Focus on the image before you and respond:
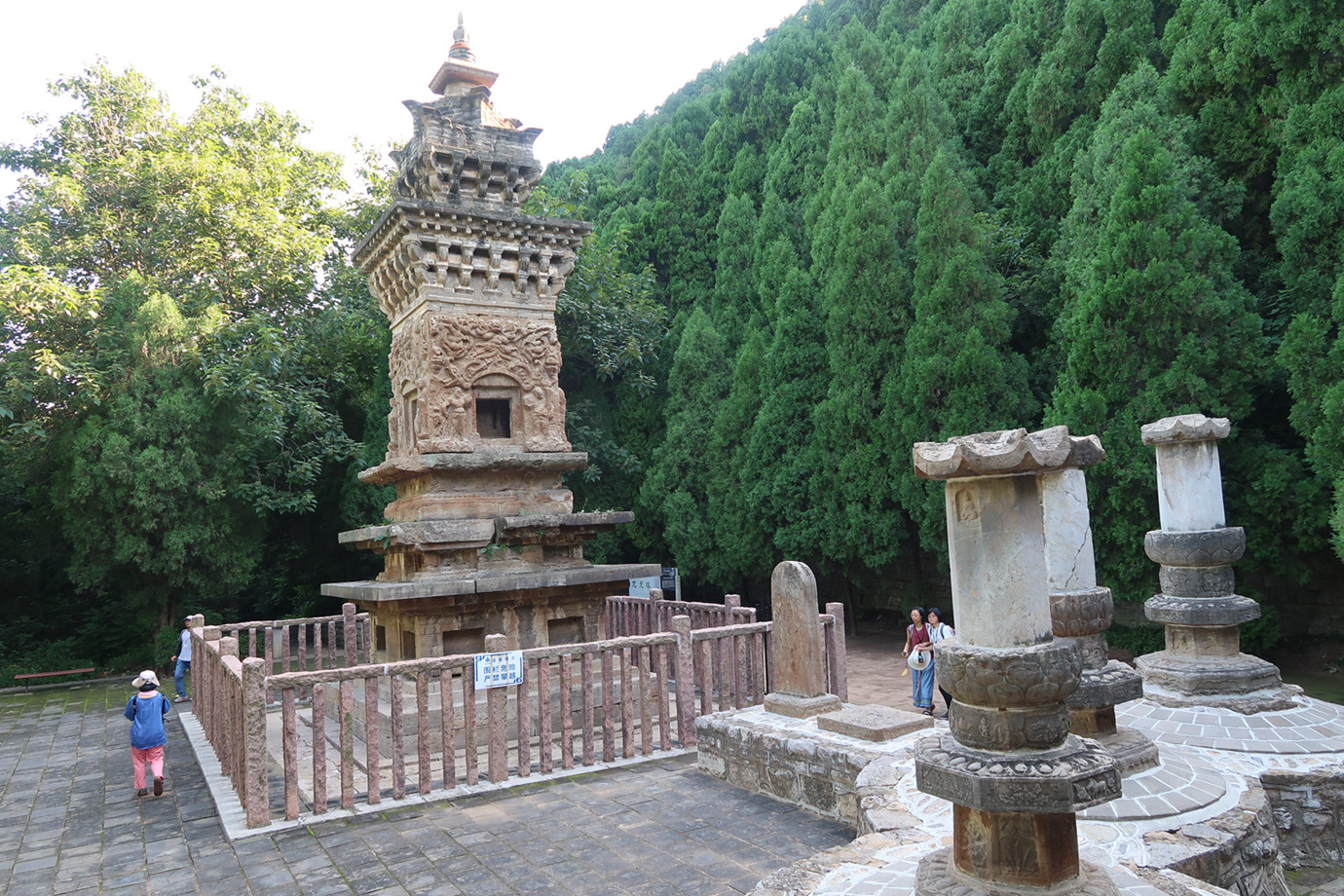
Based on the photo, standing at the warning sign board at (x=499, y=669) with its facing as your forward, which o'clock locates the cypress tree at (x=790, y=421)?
The cypress tree is roughly at 7 o'clock from the warning sign board.

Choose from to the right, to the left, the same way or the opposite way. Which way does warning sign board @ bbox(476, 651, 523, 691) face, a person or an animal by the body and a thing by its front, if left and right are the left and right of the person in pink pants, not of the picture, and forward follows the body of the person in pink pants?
the opposite way

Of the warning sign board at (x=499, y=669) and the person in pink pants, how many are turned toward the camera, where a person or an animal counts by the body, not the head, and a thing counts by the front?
1

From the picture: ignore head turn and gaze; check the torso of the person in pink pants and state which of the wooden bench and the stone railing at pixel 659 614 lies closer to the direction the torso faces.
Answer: the wooden bench

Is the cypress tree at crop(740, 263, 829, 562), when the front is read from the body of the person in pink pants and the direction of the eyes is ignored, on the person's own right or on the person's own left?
on the person's own right

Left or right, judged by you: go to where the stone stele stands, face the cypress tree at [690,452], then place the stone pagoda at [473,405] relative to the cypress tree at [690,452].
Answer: left

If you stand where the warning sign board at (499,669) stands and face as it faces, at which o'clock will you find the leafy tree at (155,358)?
The leafy tree is roughly at 5 o'clock from the warning sign board.

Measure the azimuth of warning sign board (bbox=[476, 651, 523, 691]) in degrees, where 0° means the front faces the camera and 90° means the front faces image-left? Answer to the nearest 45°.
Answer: approximately 0°

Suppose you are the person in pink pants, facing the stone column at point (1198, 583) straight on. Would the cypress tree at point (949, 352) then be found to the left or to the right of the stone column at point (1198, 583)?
left

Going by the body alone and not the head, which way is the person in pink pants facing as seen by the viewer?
away from the camera

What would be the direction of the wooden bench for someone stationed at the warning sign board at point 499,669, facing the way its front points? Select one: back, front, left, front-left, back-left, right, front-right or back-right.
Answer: back-right

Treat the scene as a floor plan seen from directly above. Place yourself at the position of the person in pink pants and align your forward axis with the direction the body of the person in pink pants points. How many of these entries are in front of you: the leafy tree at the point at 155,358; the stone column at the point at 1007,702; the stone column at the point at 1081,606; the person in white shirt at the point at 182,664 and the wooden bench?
3

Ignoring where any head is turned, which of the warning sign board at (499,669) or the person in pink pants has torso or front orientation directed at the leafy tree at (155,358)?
the person in pink pants
